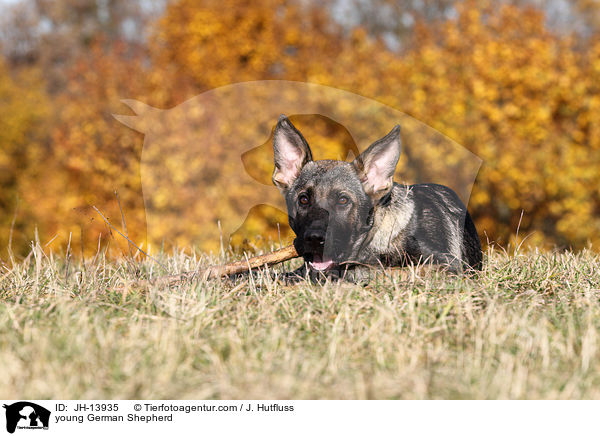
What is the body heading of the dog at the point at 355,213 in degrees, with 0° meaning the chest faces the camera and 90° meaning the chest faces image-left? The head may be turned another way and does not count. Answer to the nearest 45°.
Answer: approximately 45°
